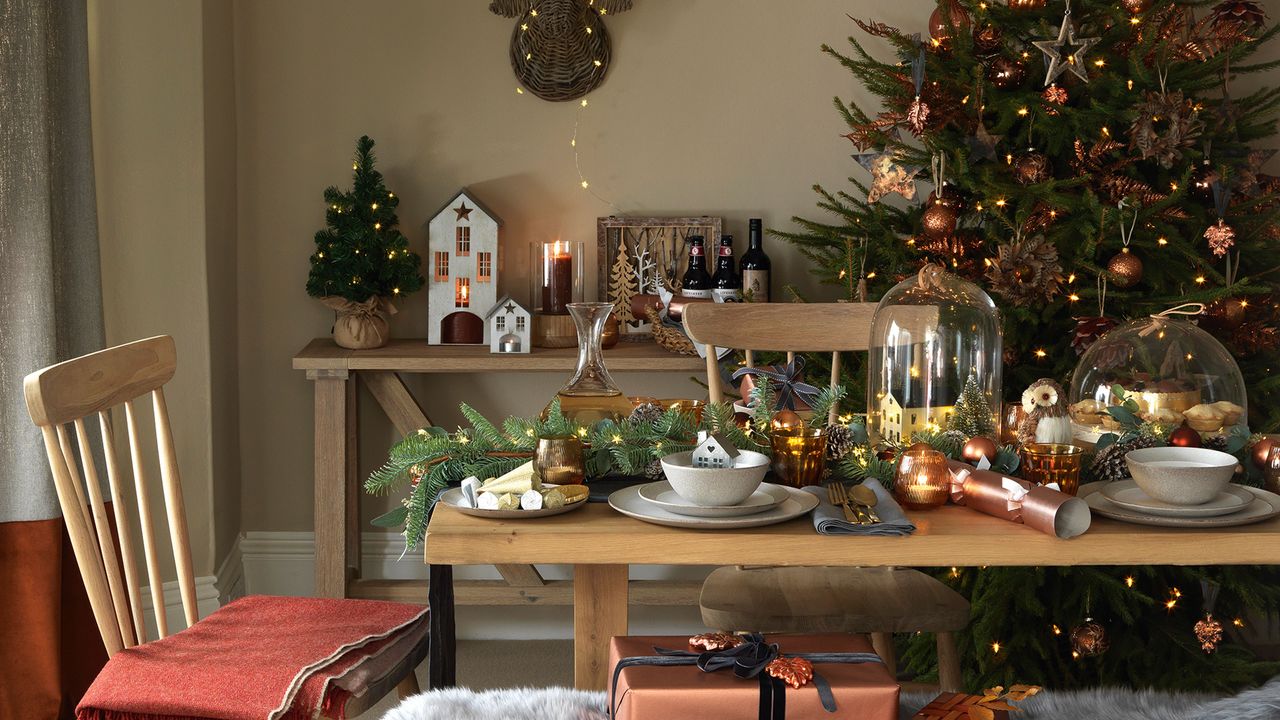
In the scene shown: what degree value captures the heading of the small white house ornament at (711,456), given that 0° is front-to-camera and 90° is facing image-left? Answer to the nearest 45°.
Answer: approximately 45°

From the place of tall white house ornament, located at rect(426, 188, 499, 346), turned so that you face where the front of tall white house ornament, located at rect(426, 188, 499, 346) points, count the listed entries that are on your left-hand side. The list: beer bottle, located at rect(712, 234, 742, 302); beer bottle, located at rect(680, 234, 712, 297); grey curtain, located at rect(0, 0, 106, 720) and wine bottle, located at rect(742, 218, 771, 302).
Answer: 3

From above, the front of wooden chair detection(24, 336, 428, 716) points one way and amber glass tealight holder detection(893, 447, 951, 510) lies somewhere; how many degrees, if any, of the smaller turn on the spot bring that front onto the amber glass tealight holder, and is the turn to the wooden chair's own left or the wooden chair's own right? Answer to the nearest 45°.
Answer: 0° — it already faces it

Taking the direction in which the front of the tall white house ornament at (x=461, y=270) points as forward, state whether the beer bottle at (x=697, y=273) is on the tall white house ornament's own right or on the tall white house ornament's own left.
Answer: on the tall white house ornament's own left

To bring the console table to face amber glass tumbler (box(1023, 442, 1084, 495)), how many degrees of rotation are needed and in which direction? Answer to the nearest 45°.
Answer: approximately 45° to its left

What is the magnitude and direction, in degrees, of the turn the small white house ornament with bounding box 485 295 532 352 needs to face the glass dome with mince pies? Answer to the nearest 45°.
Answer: approximately 45° to its left

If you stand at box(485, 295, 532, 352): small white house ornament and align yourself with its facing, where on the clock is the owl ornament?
The owl ornament is roughly at 11 o'clock from the small white house ornament.
